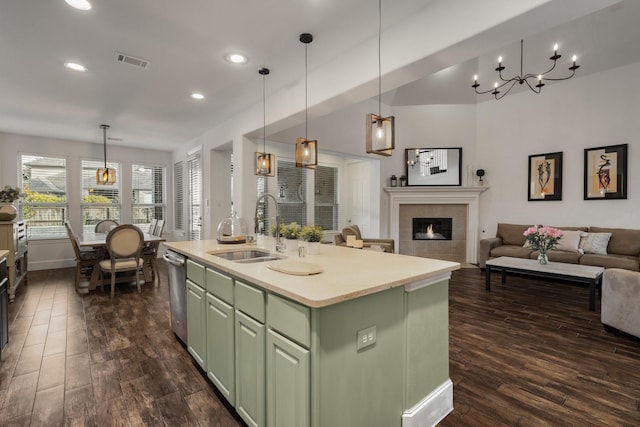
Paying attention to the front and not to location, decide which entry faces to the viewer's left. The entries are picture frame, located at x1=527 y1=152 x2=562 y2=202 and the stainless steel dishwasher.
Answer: the stainless steel dishwasher

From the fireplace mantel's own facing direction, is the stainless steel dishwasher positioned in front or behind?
in front

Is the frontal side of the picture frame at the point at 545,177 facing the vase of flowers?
yes

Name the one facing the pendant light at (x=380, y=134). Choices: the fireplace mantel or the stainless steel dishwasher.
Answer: the fireplace mantel

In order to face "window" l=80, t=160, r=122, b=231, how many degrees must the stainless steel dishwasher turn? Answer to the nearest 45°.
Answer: approximately 90° to its right

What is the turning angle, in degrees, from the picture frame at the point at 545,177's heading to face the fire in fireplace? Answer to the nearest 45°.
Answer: approximately 90° to its right

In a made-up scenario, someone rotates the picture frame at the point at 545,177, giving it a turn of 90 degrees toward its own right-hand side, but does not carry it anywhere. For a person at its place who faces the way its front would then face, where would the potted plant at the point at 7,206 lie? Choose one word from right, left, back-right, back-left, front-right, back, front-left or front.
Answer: front-left

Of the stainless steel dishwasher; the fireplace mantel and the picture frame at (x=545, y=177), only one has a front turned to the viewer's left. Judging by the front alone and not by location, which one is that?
the stainless steel dishwasher

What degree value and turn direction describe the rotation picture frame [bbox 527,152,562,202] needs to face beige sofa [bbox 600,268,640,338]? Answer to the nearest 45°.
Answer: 0° — it already faces it

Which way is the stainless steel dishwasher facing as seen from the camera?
to the viewer's left

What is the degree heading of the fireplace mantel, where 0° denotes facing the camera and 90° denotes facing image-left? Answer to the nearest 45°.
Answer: approximately 0°

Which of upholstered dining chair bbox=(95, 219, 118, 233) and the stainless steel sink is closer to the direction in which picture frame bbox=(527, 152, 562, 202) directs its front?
the stainless steel sink

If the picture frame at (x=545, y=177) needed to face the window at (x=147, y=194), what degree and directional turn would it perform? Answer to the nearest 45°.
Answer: approximately 45° to its right

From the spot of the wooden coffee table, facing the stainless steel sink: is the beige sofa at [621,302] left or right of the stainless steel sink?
left

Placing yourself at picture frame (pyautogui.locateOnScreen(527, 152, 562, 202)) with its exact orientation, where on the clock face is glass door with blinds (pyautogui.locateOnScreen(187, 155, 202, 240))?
The glass door with blinds is roughly at 2 o'clock from the picture frame.
